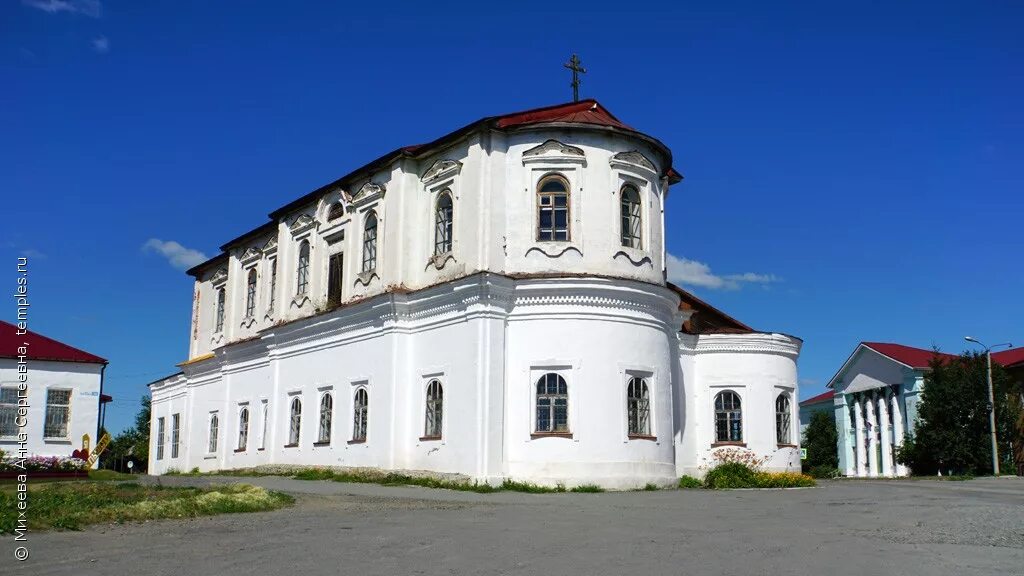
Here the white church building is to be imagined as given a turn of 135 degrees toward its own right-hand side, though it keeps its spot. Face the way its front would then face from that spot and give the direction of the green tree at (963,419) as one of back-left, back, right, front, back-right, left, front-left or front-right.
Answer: front-left

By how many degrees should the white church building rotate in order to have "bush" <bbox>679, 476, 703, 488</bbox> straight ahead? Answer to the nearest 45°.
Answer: approximately 135° to its right

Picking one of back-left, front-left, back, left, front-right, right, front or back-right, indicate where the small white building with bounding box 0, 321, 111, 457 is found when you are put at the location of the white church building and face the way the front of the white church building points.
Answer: front

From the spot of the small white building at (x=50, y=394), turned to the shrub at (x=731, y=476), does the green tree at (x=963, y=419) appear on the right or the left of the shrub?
left

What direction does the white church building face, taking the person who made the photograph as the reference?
facing away from the viewer and to the left of the viewer
